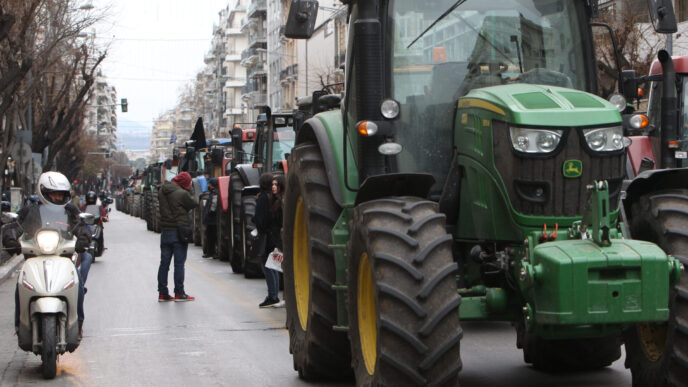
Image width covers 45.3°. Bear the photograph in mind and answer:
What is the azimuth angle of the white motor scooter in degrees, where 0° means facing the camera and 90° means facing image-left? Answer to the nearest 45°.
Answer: approximately 0°

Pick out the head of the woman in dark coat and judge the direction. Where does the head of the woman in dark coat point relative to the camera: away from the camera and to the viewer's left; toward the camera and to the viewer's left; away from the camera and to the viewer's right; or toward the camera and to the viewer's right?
toward the camera and to the viewer's left

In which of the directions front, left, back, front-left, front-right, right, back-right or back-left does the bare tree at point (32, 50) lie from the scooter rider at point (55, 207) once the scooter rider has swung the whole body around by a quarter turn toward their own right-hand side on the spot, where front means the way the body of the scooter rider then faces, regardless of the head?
right

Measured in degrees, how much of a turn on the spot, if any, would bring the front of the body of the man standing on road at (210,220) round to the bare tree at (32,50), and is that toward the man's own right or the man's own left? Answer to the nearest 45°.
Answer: approximately 45° to the man's own right

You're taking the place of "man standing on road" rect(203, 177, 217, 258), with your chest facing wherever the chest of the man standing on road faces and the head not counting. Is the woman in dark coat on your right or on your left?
on your left

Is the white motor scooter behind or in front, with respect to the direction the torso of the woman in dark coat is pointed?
in front

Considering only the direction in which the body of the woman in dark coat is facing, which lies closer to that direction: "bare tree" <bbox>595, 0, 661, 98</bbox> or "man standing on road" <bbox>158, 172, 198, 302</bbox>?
the man standing on road

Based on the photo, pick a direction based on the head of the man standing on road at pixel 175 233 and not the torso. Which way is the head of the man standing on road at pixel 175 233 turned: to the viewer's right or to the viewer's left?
to the viewer's right

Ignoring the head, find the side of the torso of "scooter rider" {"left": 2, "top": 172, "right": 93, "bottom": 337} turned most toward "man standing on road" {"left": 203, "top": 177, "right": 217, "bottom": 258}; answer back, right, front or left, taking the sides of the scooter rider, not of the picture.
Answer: back

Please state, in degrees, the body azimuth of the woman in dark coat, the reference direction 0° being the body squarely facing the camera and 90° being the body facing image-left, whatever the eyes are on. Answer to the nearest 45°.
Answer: approximately 45°

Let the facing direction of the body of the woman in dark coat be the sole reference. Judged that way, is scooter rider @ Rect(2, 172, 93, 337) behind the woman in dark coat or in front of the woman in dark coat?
in front

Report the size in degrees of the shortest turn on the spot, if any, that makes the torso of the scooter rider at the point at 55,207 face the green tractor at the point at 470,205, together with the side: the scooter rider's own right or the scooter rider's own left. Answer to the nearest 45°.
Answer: approximately 45° to the scooter rider's own left
